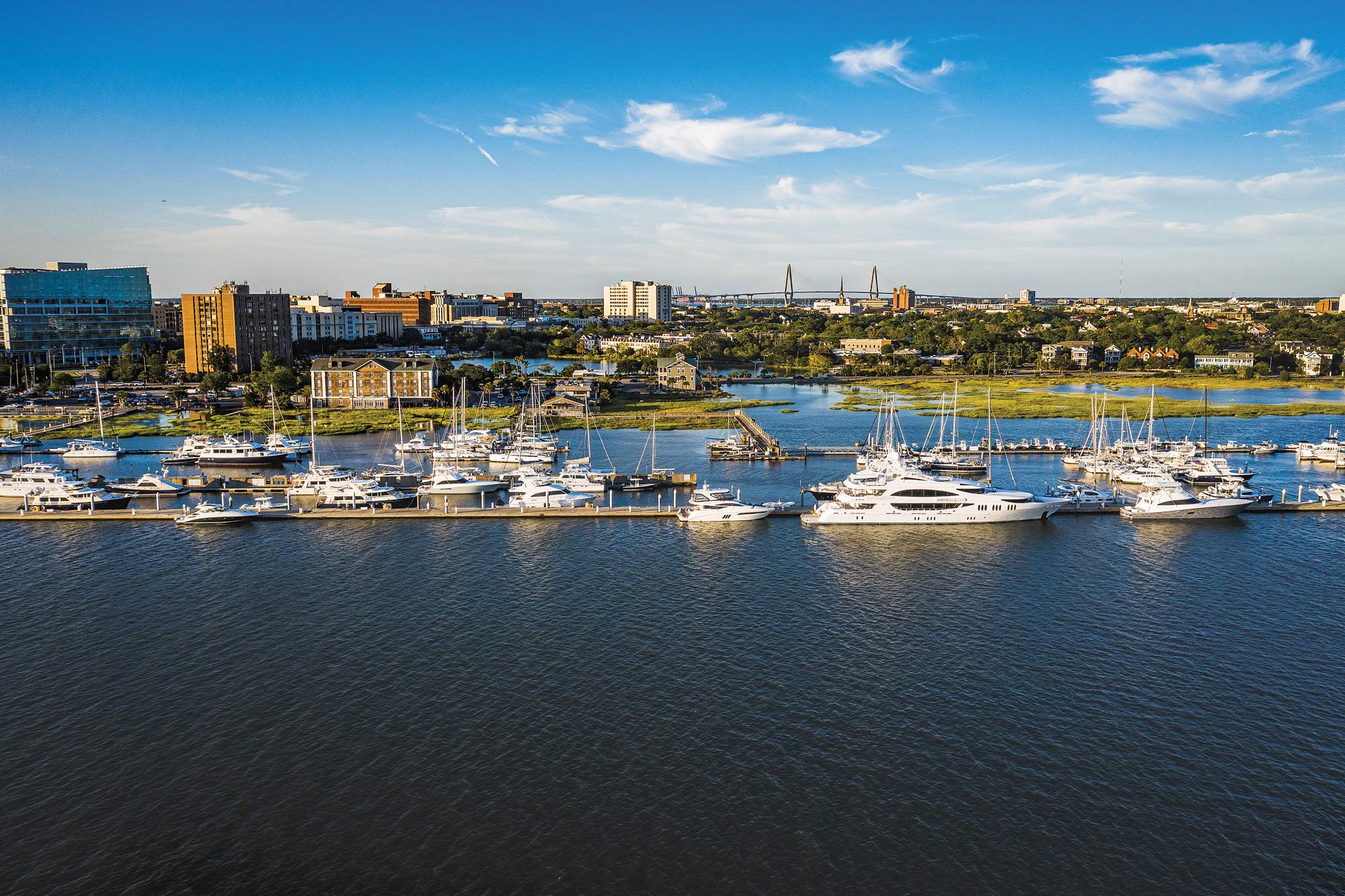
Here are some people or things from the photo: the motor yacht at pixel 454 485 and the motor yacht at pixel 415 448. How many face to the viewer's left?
1

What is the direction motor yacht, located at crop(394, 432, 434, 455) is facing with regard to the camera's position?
facing to the left of the viewer

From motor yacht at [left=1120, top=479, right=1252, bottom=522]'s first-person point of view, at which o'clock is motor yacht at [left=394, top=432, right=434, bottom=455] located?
motor yacht at [left=394, top=432, right=434, bottom=455] is roughly at 6 o'clock from motor yacht at [left=1120, top=479, right=1252, bottom=522].

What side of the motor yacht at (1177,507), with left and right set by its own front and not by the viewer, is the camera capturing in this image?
right

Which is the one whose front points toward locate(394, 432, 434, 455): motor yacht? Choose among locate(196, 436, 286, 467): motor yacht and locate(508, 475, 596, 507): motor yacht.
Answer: locate(196, 436, 286, 467): motor yacht
